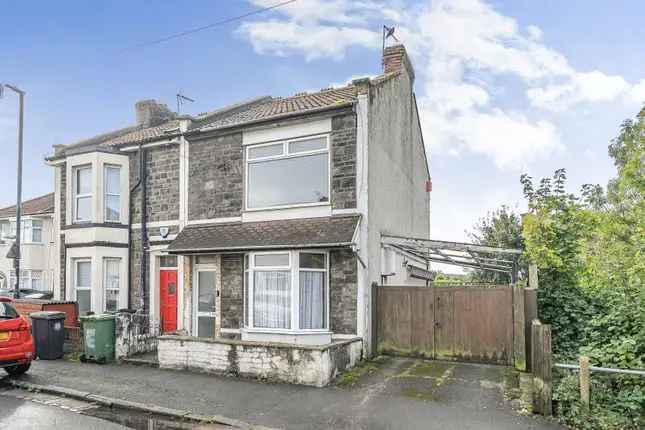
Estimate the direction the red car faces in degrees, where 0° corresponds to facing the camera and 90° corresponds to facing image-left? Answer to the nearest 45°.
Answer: approximately 135°

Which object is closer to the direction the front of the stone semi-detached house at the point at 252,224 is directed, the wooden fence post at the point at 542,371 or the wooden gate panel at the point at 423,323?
the wooden fence post

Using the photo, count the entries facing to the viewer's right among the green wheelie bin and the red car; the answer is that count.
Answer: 0

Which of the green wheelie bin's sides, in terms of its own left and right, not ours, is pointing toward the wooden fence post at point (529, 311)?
left

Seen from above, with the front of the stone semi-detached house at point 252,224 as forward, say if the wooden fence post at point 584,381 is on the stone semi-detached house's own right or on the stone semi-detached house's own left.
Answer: on the stone semi-detached house's own left

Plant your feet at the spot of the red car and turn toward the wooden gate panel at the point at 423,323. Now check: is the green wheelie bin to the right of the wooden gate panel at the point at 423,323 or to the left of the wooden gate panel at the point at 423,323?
left

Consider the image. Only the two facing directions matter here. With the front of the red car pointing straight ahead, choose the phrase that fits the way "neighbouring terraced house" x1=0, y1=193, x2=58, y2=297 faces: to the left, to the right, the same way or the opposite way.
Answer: to the left

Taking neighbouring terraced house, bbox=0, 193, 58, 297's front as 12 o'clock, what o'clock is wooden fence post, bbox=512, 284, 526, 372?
The wooden fence post is roughly at 10 o'clock from the neighbouring terraced house.

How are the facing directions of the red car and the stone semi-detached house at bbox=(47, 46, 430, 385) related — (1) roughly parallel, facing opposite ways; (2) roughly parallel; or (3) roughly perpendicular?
roughly perpendicular

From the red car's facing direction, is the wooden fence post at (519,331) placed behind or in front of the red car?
behind

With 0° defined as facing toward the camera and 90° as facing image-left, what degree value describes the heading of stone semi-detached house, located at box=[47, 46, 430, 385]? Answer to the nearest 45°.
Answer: approximately 45°

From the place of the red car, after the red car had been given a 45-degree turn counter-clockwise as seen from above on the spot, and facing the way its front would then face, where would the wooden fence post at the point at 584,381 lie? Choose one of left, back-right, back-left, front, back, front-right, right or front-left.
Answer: back-left
